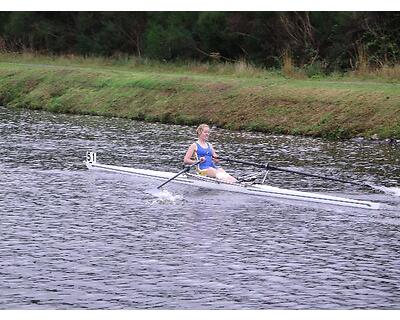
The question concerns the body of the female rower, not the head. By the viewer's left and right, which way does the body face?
facing the viewer and to the right of the viewer
